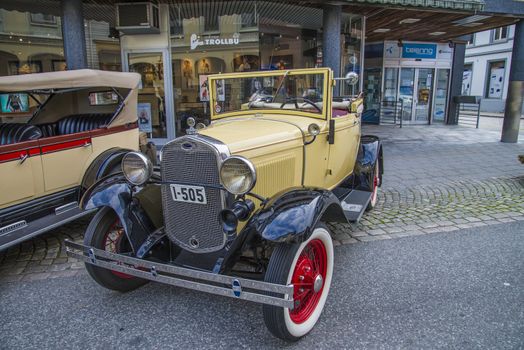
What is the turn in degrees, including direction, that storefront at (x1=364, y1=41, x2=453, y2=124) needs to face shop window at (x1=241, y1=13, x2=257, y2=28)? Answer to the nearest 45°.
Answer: approximately 45° to its right

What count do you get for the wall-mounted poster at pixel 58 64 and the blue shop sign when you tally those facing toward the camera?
2

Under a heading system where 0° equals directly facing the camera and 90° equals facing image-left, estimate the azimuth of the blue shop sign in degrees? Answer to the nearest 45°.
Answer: approximately 0°

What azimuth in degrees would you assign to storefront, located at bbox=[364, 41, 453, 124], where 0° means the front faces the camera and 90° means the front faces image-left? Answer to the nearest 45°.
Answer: approximately 0°

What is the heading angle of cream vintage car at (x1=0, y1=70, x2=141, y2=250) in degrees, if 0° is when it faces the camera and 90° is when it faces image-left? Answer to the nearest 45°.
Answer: approximately 45°

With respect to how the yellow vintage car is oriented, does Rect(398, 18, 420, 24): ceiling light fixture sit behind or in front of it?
behind
